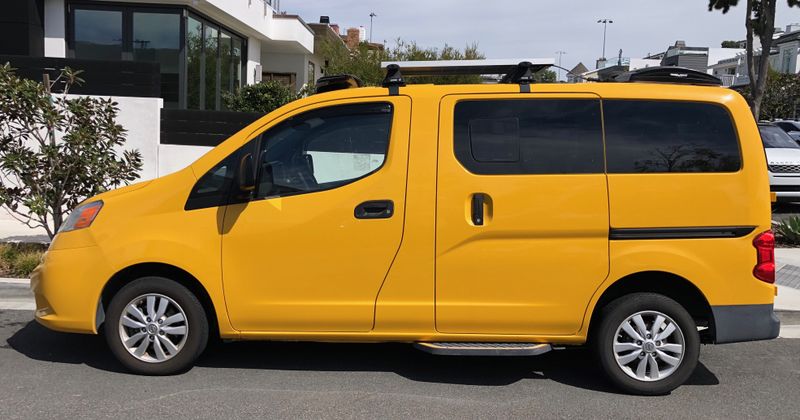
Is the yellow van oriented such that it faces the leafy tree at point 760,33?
no

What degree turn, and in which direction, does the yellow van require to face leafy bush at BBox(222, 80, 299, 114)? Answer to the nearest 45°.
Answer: approximately 90° to its right

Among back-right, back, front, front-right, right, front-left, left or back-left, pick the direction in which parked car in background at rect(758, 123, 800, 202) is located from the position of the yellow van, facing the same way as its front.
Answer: back-right

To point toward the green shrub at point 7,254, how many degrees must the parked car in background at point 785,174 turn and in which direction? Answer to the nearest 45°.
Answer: approximately 45° to its right

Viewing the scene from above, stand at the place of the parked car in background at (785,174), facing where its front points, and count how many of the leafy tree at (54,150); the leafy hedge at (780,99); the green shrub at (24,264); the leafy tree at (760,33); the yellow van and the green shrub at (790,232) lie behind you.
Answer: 2

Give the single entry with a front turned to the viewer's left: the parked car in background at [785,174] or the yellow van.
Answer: the yellow van

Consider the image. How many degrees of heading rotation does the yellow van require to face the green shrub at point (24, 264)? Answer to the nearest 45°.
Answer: approximately 45° to its right

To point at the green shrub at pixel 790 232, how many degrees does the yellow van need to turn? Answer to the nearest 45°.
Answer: approximately 135° to its right

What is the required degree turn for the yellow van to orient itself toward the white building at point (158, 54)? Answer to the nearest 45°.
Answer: approximately 45° to its right

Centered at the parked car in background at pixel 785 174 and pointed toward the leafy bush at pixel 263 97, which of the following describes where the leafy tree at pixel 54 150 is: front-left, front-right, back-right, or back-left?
front-left

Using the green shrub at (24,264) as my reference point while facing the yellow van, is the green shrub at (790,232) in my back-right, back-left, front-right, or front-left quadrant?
front-left

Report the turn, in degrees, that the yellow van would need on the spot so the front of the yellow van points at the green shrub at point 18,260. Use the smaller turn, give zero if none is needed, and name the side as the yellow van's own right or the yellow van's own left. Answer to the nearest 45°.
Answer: approximately 45° to the yellow van's own right

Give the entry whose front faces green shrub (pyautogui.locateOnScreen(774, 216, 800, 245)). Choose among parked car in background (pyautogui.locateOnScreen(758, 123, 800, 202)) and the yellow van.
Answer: the parked car in background

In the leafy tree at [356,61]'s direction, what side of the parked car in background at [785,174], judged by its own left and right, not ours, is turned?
right

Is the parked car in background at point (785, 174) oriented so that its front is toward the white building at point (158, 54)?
no

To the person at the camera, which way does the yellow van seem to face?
facing to the left of the viewer

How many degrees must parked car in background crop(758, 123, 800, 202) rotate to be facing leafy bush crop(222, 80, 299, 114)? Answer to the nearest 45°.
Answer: approximately 45° to its right

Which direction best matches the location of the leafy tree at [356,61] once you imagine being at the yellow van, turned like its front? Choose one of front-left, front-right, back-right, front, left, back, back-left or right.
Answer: right

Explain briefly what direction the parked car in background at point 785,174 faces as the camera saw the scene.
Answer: facing the viewer
